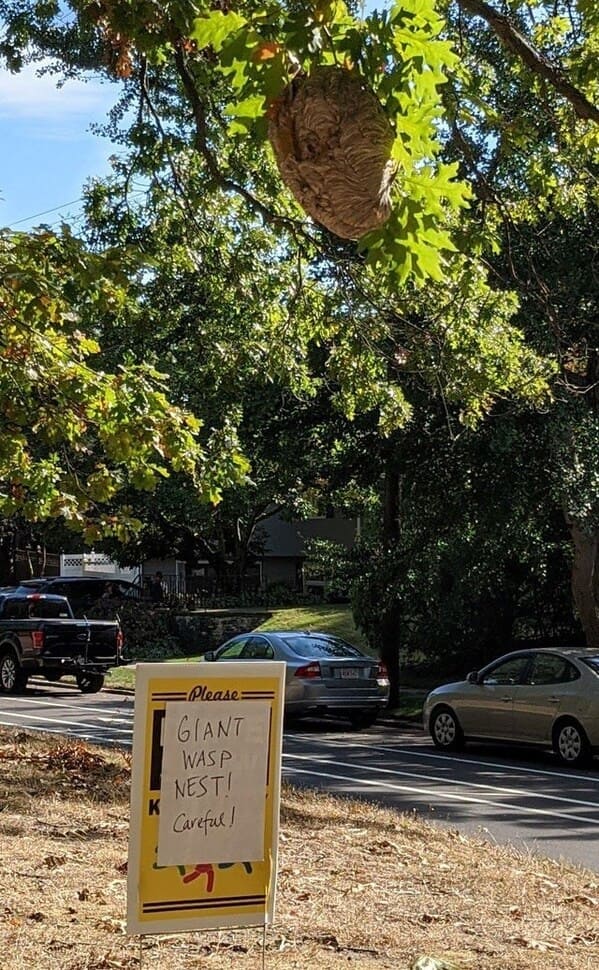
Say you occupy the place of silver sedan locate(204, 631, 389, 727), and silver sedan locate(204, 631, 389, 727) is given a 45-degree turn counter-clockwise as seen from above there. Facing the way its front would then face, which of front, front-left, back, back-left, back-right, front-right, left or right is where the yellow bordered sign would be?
left

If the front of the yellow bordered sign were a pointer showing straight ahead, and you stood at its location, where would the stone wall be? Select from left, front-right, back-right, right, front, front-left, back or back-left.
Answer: back

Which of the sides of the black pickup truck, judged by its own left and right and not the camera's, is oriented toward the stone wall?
right

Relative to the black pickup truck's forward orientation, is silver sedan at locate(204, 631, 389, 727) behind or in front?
behind

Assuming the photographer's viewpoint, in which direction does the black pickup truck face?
facing away from the viewer and to the left of the viewer

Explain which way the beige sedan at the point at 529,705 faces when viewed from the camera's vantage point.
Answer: facing away from the viewer and to the left of the viewer

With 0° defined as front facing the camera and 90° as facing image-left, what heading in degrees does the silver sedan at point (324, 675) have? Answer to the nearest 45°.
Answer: approximately 135°

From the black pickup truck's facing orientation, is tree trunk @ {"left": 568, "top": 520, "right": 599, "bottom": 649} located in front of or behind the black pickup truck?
behind

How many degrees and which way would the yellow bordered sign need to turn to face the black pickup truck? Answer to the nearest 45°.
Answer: approximately 180°

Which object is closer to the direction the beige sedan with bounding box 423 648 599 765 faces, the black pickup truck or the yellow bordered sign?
the black pickup truck

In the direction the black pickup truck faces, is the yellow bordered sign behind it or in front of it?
behind
